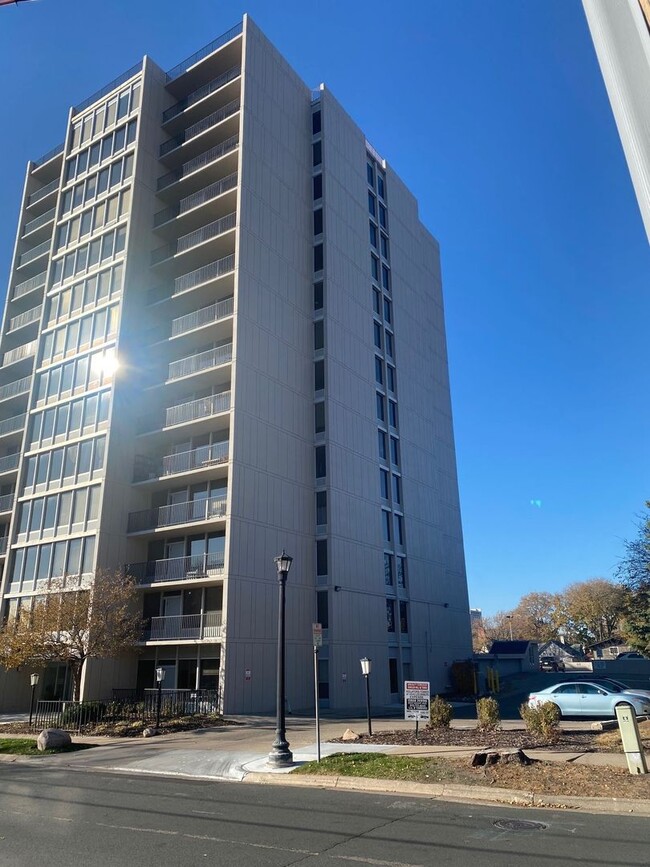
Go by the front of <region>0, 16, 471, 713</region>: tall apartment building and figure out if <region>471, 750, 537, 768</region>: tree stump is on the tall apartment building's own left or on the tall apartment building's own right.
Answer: on the tall apartment building's own left

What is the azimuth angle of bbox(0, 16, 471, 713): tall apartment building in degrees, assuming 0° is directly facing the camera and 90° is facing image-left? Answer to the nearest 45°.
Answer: approximately 45°

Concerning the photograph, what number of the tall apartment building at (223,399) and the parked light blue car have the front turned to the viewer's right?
1

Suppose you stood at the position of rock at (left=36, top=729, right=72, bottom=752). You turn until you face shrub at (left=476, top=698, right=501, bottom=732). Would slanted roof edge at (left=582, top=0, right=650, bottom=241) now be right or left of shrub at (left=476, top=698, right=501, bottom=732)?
right

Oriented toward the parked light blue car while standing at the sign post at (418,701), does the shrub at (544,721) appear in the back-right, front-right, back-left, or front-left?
front-right

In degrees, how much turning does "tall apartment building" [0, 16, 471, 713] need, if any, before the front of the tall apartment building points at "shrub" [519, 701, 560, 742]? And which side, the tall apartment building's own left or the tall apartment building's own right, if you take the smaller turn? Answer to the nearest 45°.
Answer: approximately 90° to the tall apartment building's own left

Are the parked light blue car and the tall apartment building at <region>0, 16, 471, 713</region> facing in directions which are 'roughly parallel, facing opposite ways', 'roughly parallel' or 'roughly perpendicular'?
roughly perpendicular

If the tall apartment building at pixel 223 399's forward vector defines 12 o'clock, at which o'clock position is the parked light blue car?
The parked light blue car is roughly at 9 o'clock from the tall apartment building.
